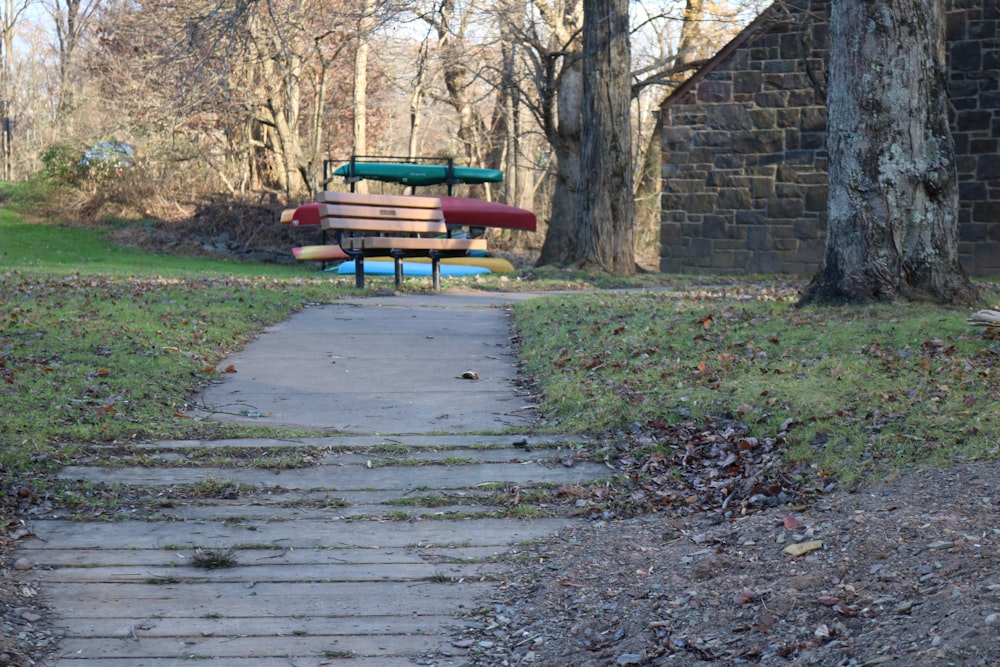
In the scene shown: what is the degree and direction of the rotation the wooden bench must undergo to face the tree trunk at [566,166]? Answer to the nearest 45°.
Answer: approximately 90° to its left

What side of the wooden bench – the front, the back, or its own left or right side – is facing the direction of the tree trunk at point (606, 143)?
left

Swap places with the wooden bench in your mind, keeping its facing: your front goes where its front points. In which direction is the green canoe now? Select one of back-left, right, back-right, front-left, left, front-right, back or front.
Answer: back-left

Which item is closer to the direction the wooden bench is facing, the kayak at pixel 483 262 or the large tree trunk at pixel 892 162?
the large tree trunk

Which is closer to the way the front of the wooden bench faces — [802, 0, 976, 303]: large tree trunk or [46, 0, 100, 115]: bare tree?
the large tree trunk

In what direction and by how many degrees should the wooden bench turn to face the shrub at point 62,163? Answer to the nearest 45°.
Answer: approximately 180°

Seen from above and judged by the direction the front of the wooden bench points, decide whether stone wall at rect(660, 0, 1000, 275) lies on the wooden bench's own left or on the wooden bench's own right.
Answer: on the wooden bench's own left

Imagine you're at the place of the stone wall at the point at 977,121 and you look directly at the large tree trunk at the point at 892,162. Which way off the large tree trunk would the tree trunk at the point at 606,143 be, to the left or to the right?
right

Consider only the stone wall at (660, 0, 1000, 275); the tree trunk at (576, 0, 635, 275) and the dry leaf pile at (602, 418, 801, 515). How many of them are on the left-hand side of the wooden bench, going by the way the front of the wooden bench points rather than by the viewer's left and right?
2

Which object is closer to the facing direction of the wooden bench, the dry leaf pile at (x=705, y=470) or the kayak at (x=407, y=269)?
the dry leaf pile

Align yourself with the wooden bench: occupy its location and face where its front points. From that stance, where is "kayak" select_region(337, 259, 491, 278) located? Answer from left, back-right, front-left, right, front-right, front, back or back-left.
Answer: back-left
